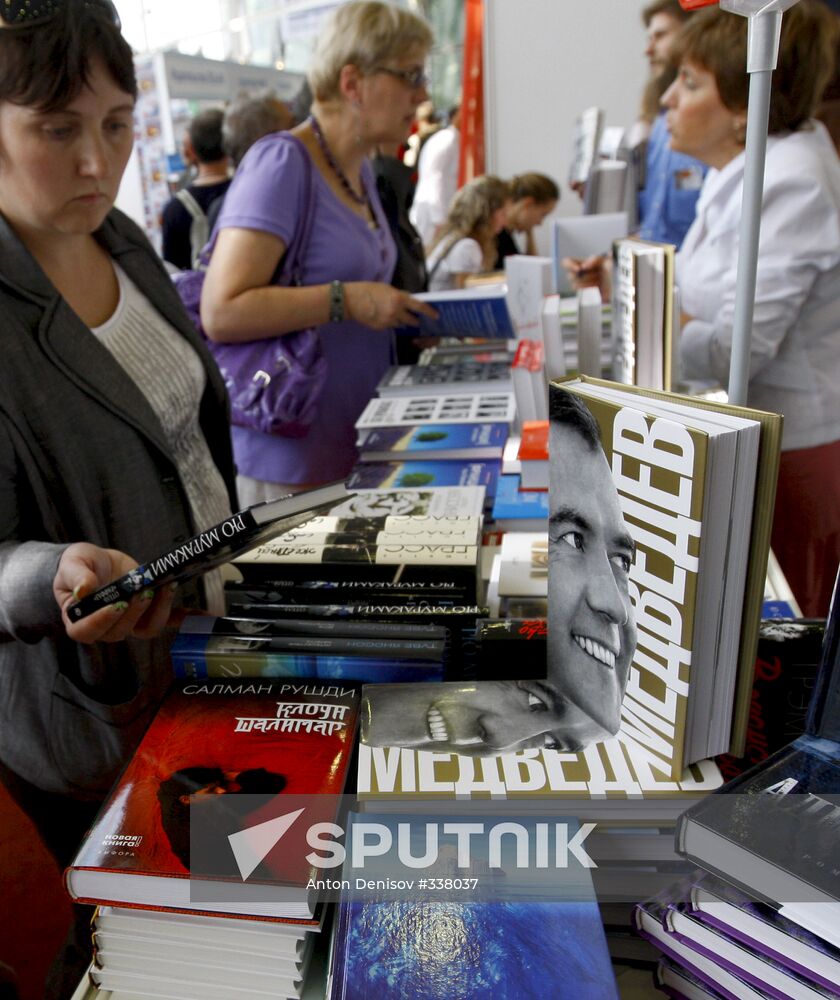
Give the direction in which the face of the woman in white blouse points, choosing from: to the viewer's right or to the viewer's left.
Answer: to the viewer's left

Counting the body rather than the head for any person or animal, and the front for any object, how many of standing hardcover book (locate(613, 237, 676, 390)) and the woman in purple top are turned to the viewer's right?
1

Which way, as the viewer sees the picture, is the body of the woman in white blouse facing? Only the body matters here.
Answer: to the viewer's left

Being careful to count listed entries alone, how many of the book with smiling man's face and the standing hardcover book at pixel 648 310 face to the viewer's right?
0

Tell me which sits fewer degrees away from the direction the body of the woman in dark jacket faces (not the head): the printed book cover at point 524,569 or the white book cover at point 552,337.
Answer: the printed book cover

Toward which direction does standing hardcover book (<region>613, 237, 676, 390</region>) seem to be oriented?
to the viewer's left

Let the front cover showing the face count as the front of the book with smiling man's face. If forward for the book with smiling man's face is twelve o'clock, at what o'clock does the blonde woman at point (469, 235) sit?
The blonde woman is roughly at 4 o'clock from the book with smiling man's face.

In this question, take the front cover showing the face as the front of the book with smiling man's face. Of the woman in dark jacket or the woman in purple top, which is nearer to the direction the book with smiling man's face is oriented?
the woman in dark jacket

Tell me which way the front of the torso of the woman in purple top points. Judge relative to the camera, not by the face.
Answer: to the viewer's right

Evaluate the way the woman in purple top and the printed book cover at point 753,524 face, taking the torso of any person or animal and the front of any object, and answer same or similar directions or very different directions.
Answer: very different directions

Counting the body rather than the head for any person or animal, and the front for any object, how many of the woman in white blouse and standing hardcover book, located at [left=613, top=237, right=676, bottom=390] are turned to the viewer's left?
2

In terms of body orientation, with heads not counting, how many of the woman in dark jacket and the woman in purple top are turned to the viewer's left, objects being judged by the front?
0

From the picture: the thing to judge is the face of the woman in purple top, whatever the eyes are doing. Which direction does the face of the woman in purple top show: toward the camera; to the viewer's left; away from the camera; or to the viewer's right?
to the viewer's right
